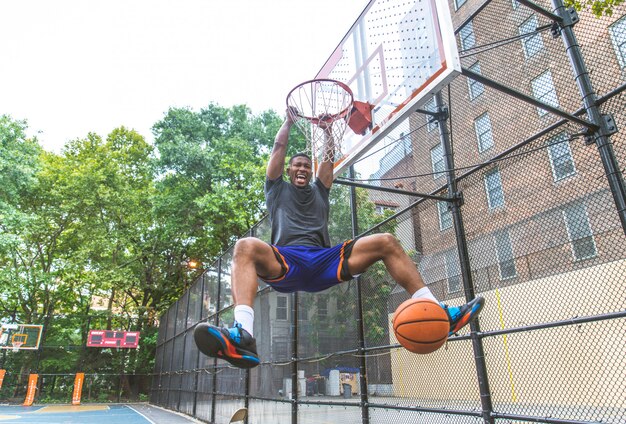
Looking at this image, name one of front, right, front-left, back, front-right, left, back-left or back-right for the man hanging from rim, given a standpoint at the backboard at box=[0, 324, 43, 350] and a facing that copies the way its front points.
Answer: front

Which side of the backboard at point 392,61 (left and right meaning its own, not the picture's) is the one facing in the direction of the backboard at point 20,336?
right

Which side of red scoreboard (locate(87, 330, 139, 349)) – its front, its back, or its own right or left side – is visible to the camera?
front

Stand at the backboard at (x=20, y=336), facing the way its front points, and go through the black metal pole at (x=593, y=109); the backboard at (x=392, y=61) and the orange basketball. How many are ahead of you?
3

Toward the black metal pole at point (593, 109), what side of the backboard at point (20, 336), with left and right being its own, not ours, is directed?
front

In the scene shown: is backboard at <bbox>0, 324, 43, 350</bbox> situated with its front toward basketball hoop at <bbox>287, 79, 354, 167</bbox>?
yes

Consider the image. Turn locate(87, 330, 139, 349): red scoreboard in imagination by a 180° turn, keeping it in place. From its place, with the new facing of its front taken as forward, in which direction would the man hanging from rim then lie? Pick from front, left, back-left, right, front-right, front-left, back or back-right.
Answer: back

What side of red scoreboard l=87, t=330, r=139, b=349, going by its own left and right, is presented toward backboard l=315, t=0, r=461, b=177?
front

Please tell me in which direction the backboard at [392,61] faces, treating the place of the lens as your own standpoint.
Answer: facing the viewer and to the left of the viewer

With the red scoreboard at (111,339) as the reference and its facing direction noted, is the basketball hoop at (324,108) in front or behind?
in front

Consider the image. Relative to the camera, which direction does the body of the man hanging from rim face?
toward the camera
